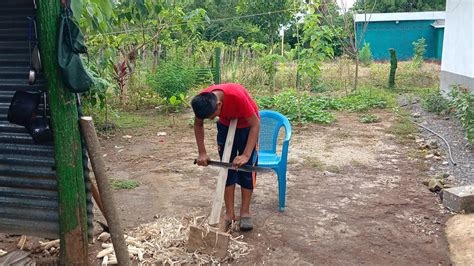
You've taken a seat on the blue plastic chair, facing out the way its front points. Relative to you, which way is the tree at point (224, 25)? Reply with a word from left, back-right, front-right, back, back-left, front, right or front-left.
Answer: back

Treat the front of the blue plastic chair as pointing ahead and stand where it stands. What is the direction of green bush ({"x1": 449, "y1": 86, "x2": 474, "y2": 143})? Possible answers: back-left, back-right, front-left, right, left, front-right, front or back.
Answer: back-left

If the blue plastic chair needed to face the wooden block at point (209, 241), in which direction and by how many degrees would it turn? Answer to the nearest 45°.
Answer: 0° — it already faces it

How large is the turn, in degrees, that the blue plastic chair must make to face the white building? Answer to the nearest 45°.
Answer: approximately 135° to its left

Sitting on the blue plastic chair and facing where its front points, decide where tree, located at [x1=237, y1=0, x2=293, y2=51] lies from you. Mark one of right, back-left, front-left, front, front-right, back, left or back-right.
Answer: back

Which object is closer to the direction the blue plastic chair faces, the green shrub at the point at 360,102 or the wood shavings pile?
the wood shavings pile

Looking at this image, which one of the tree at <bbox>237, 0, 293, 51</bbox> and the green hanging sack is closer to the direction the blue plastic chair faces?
the green hanging sack

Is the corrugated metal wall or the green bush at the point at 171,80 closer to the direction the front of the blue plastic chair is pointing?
the corrugated metal wall
